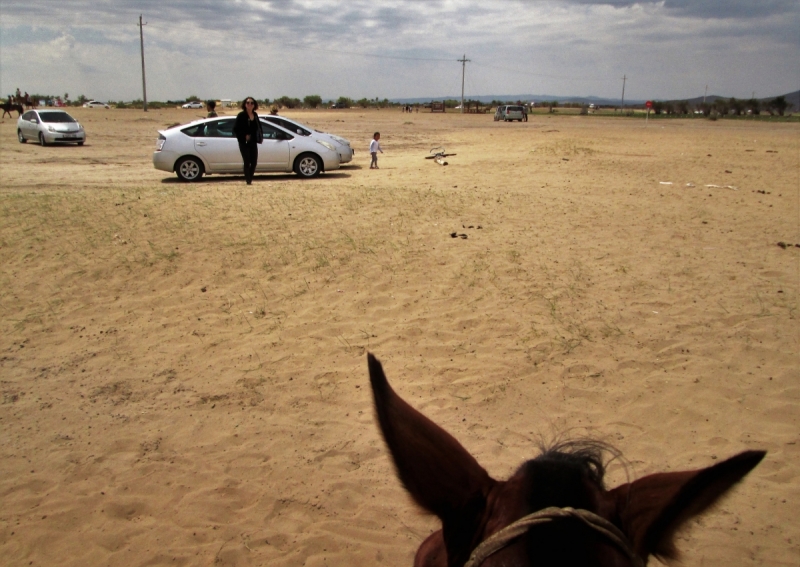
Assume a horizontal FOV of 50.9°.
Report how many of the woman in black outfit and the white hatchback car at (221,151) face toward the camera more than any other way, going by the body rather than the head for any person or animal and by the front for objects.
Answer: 1

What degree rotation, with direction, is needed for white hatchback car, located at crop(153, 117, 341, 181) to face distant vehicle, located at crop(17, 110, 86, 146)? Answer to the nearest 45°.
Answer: approximately 135° to its left

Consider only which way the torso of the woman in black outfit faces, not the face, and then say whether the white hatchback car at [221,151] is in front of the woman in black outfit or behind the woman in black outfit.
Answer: behind

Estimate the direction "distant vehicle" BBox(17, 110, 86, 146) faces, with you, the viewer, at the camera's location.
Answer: facing the viewer and to the right of the viewer

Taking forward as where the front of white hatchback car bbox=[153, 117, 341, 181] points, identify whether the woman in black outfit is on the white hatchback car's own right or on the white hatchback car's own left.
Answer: on the white hatchback car's own right

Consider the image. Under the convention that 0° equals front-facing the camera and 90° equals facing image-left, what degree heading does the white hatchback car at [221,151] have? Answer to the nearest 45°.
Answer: approximately 270°

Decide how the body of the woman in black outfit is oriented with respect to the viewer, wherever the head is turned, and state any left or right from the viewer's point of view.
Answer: facing the viewer

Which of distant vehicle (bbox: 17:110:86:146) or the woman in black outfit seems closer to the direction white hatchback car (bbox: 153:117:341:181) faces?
the woman in black outfit

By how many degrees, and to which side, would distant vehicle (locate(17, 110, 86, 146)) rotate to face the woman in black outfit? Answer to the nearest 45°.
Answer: approximately 45° to its right

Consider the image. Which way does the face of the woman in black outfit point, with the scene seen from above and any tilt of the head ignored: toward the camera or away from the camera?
toward the camera
